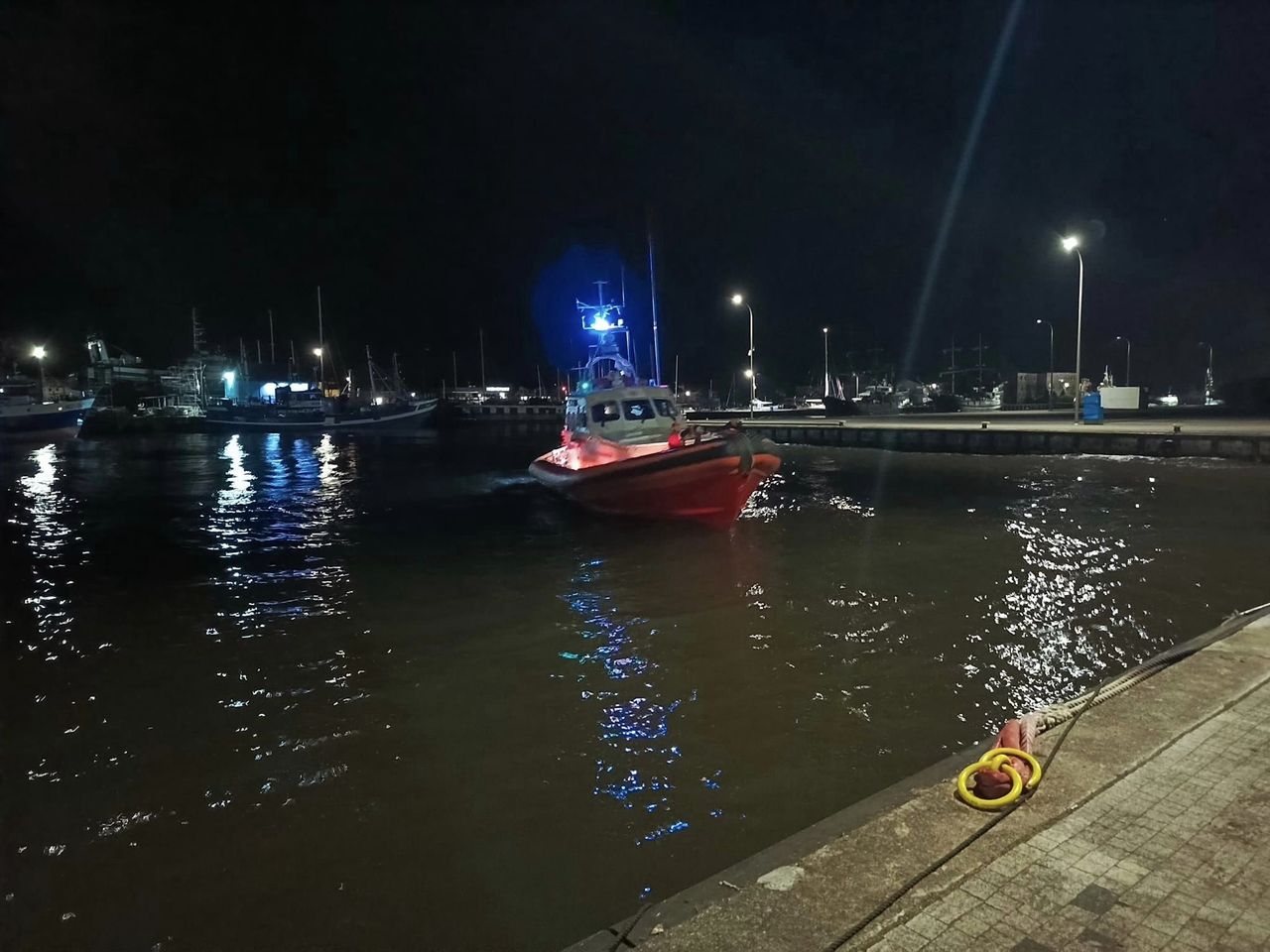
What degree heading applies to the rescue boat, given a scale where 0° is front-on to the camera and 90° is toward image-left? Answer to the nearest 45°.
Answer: approximately 315°

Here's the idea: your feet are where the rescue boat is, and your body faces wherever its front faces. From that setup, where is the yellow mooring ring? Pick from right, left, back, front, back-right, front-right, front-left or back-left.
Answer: front-right
